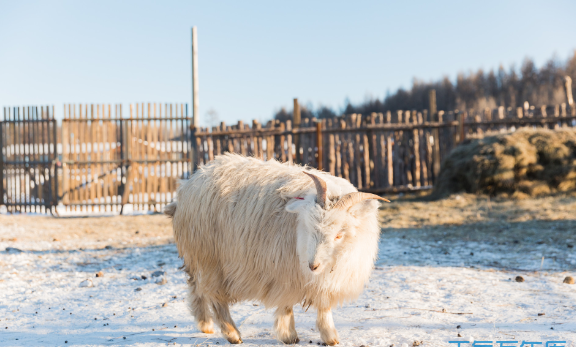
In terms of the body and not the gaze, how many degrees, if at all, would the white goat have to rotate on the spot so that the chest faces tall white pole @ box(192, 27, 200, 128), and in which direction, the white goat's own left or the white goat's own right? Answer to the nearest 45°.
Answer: approximately 135° to the white goat's own left

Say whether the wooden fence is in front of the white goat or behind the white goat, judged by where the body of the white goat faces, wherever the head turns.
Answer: behind

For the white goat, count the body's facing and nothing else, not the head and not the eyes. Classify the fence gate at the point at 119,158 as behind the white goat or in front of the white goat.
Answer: behind

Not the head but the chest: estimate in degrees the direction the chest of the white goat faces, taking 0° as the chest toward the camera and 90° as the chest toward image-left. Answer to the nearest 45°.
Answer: approximately 315°

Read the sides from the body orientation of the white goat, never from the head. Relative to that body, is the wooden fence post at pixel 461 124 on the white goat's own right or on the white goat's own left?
on the white goat's own left

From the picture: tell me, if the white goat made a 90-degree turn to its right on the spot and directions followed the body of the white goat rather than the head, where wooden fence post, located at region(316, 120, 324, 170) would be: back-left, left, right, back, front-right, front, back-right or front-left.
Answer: back-right
